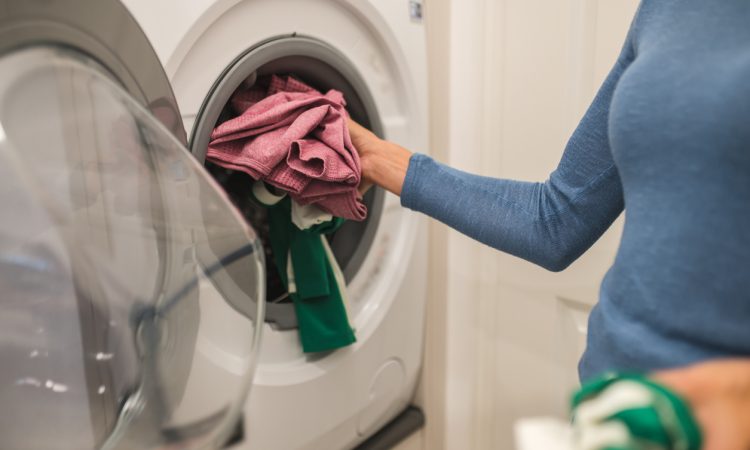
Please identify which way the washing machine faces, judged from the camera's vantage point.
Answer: facing the viewer and to the right of the viewer
